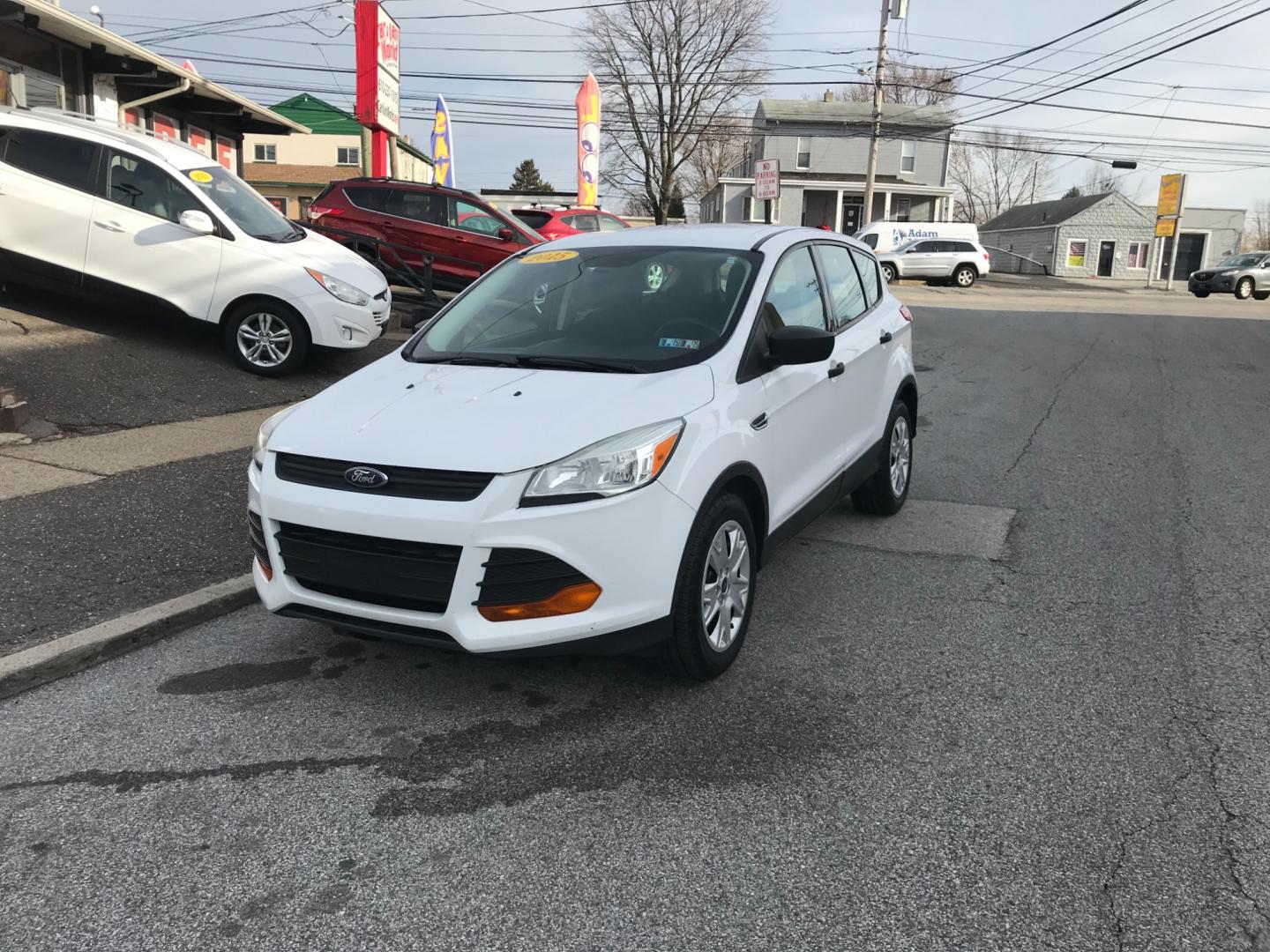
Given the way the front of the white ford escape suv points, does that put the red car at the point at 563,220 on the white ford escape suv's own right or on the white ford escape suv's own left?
on the white ford escape suv's own right

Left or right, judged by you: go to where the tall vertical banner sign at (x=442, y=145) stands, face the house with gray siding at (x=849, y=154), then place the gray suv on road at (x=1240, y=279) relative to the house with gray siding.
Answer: right

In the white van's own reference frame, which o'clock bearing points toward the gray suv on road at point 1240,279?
The gray suv on road is roughly at 6 o'clock from the white van.

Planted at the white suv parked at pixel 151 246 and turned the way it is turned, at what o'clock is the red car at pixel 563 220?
The red car is roughly at 9 o'clock from the white suv parked.

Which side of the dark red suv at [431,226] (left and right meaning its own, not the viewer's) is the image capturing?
right

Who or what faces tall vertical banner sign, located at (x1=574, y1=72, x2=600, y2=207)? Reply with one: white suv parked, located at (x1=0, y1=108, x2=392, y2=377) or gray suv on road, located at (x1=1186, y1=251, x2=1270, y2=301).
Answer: the gray suv on road

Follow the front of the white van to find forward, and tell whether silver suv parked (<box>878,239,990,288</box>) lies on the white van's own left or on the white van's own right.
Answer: on the white van's own left

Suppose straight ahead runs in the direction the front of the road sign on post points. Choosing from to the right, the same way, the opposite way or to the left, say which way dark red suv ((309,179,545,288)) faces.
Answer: to the left

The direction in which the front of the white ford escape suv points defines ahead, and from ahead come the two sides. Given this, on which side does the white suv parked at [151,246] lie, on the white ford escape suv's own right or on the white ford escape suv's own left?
on the white ford escape suv's own right

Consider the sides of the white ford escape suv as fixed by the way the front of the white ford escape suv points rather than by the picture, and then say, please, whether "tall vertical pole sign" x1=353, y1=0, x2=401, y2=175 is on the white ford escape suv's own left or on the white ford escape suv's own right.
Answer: on the white ford escape suv's own right

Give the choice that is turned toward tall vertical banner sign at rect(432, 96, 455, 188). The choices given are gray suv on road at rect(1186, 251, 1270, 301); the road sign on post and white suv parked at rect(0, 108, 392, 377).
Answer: the gray suv on road

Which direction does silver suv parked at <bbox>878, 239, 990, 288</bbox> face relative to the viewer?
to the viewer's left
